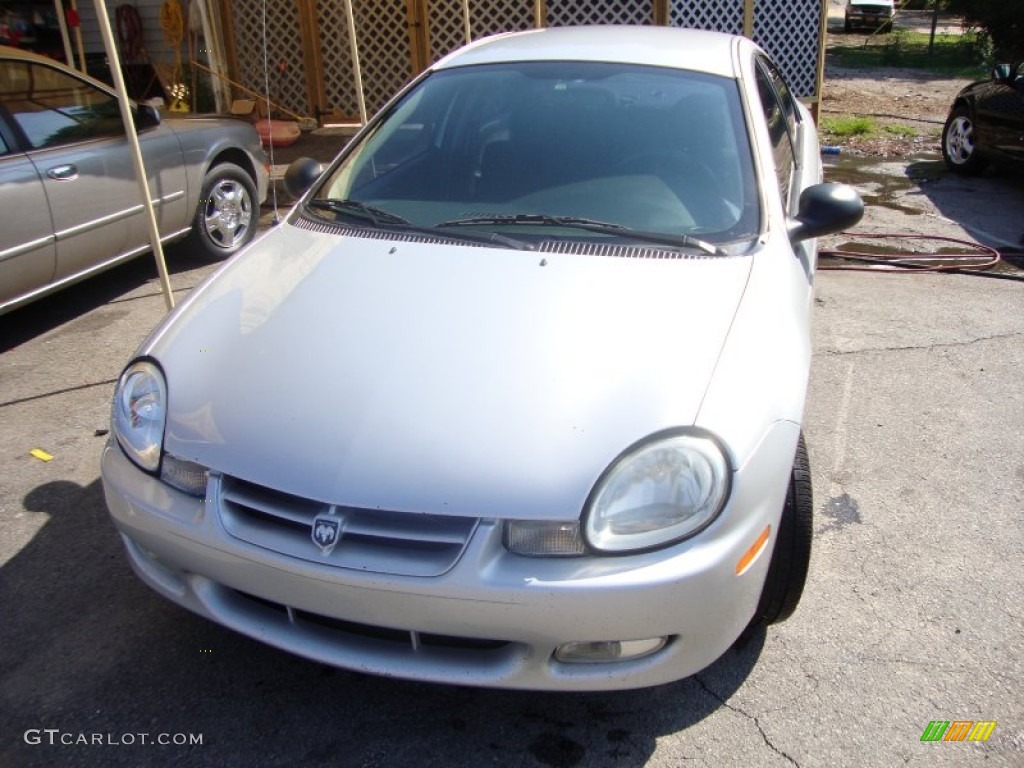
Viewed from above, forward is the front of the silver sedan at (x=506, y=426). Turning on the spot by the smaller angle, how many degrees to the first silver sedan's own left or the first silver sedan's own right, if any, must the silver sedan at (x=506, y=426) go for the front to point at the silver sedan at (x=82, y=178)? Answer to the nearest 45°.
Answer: approximately 90° to the first silver sedan's own right

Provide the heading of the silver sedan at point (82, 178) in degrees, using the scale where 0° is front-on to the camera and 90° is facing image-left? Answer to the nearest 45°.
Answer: approximately 225°

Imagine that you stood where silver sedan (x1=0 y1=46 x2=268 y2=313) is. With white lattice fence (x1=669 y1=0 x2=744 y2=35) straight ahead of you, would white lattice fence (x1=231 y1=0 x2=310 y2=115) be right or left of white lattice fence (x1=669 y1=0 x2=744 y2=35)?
left

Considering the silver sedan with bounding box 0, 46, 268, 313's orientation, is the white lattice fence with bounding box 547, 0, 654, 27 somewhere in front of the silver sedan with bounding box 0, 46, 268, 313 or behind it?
in front

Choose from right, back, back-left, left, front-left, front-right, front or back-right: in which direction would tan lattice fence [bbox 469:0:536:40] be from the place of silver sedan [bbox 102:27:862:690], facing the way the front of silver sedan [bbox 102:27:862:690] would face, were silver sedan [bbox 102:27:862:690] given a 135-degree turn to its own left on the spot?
left

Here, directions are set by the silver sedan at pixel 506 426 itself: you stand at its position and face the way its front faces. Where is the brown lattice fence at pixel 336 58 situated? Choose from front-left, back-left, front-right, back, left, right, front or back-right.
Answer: back-right

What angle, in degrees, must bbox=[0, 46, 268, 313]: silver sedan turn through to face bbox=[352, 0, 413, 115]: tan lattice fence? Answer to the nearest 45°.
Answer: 0° — it already faces it

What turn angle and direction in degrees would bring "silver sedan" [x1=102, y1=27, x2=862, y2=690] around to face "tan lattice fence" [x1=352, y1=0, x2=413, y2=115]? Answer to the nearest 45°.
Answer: approximately 135° to its right

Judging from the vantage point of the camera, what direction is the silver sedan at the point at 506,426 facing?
facing the viewer and to the left of the viewer

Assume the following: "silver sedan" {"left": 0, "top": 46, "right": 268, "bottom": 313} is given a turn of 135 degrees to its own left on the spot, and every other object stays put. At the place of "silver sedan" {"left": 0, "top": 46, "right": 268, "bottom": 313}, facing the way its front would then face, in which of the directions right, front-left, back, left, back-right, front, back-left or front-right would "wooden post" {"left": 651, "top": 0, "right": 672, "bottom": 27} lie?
back-right

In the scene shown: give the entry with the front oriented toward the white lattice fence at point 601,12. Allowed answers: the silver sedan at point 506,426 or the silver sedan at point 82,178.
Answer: the silver sedan at point 82,178

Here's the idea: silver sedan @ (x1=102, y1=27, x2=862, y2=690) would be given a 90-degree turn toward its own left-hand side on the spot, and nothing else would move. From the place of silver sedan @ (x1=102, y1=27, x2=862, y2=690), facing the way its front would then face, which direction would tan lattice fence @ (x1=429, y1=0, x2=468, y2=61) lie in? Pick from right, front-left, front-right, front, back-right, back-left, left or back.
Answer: back-left

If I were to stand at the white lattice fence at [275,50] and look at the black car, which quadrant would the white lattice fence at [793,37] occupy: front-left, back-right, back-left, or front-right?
front-left

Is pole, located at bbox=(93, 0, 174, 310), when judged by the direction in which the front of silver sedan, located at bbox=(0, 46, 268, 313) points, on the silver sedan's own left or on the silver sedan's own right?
on the silver sedan's own right

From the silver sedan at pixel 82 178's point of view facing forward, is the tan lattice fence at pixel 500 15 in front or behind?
in front

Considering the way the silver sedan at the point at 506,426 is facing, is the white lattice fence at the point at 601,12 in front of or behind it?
behind
